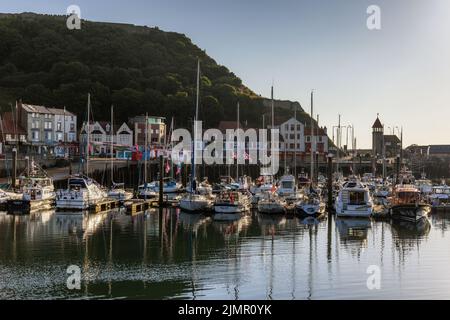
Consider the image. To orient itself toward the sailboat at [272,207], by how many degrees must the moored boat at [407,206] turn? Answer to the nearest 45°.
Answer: approximately 135° to its right

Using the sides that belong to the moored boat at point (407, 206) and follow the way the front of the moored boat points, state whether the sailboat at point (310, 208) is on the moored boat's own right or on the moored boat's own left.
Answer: on the moored boat's own right

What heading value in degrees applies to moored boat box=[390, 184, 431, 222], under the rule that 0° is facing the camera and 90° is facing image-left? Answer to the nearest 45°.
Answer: approximately 315°

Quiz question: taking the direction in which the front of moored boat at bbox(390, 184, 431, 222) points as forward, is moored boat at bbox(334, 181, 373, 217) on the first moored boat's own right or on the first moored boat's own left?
on the first moored boat's own right
